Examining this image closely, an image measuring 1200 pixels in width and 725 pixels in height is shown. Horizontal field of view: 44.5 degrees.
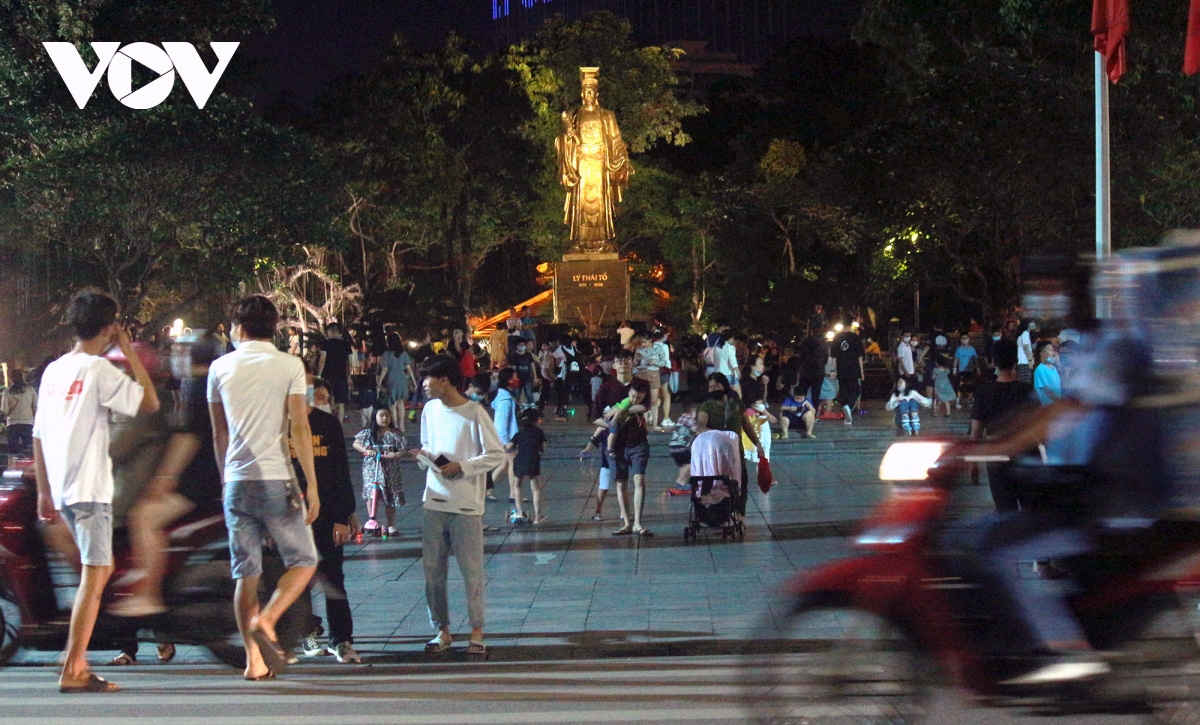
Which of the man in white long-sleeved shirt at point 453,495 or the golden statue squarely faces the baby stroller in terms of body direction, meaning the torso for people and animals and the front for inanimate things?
the golden statue

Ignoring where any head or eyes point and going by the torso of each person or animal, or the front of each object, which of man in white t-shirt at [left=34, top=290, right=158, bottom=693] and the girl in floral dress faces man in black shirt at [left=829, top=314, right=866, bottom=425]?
the man in white t-shirt

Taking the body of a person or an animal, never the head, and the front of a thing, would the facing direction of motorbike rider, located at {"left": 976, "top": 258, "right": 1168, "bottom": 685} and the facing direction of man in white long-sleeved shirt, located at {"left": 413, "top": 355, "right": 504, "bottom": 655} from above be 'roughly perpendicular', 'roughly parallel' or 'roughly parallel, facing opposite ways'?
roughly perpendicular

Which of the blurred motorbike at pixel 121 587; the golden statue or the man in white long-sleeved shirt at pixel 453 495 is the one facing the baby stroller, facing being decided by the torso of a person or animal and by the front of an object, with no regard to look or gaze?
the golden statue

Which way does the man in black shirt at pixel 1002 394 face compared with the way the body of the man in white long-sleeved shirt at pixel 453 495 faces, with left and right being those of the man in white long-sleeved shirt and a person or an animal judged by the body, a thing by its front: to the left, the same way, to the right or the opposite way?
the opposite way

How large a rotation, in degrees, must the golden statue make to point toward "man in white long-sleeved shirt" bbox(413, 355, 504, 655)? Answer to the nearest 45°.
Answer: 0° — it already faces them

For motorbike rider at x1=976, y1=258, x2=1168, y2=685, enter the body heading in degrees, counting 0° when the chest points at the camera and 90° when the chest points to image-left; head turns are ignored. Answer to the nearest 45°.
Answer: approximately 90°

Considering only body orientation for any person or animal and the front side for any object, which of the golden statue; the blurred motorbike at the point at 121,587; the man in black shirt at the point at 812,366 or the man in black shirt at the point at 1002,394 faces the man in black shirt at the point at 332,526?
the golden statue

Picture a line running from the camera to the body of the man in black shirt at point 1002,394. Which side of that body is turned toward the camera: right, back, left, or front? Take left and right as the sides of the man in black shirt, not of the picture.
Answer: back

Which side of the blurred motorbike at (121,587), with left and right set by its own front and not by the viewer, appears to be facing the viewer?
left

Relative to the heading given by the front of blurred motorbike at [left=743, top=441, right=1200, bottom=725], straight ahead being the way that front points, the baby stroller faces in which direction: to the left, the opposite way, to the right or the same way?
to the left

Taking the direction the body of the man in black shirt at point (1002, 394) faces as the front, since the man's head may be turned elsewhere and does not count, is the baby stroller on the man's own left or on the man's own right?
on the man's own left

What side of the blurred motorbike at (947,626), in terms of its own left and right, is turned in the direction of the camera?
left

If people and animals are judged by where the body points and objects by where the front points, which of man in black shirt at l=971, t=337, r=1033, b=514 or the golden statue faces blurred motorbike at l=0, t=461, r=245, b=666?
the golden statue

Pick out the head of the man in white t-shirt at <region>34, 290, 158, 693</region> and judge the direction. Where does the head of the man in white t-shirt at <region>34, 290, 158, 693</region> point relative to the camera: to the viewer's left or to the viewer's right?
to the viewer's right
